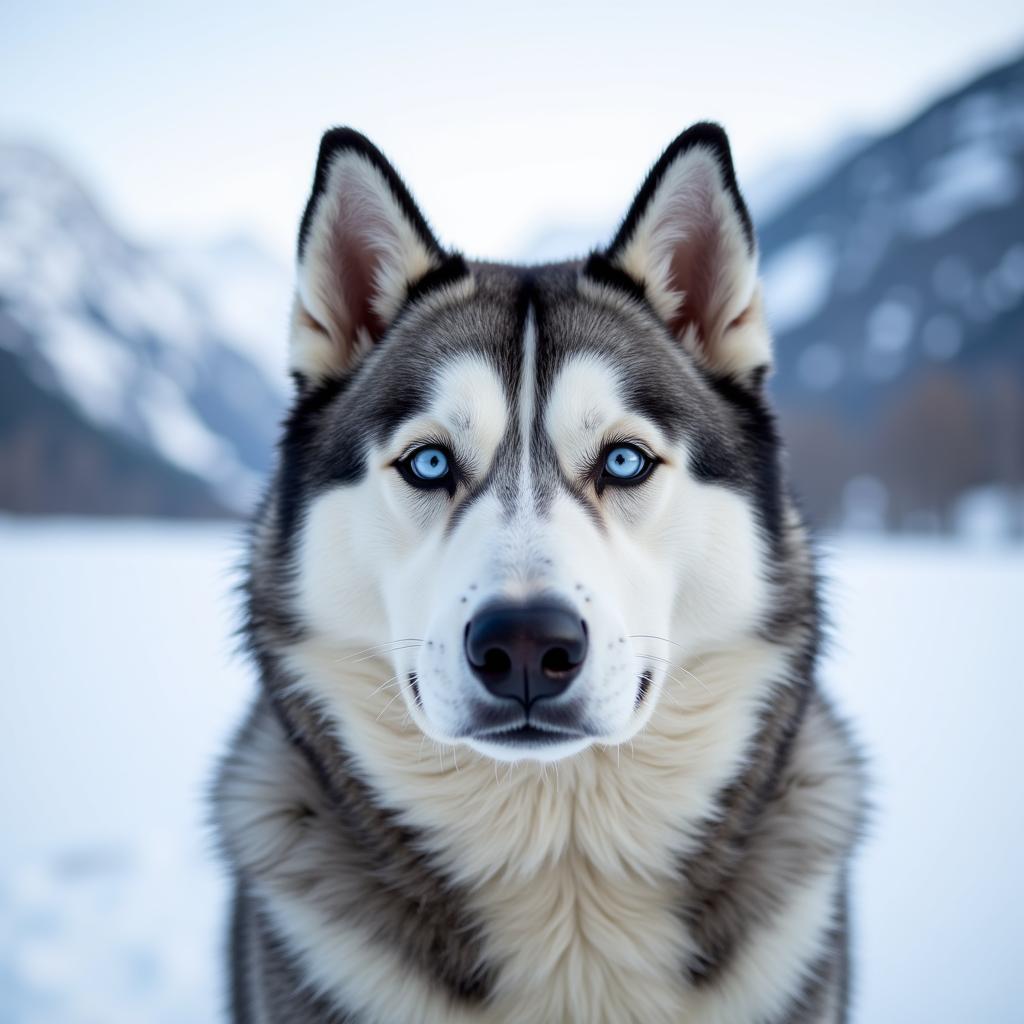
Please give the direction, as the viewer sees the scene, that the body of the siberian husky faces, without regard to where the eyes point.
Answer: toward the camera
